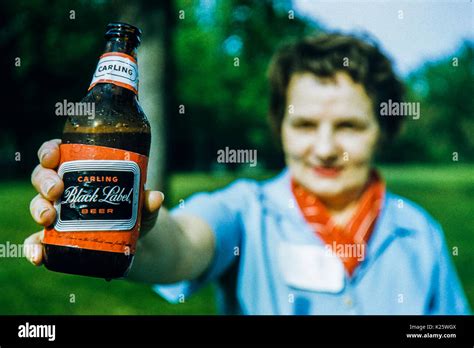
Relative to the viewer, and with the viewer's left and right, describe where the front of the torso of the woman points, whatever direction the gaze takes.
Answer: facing the viewer
